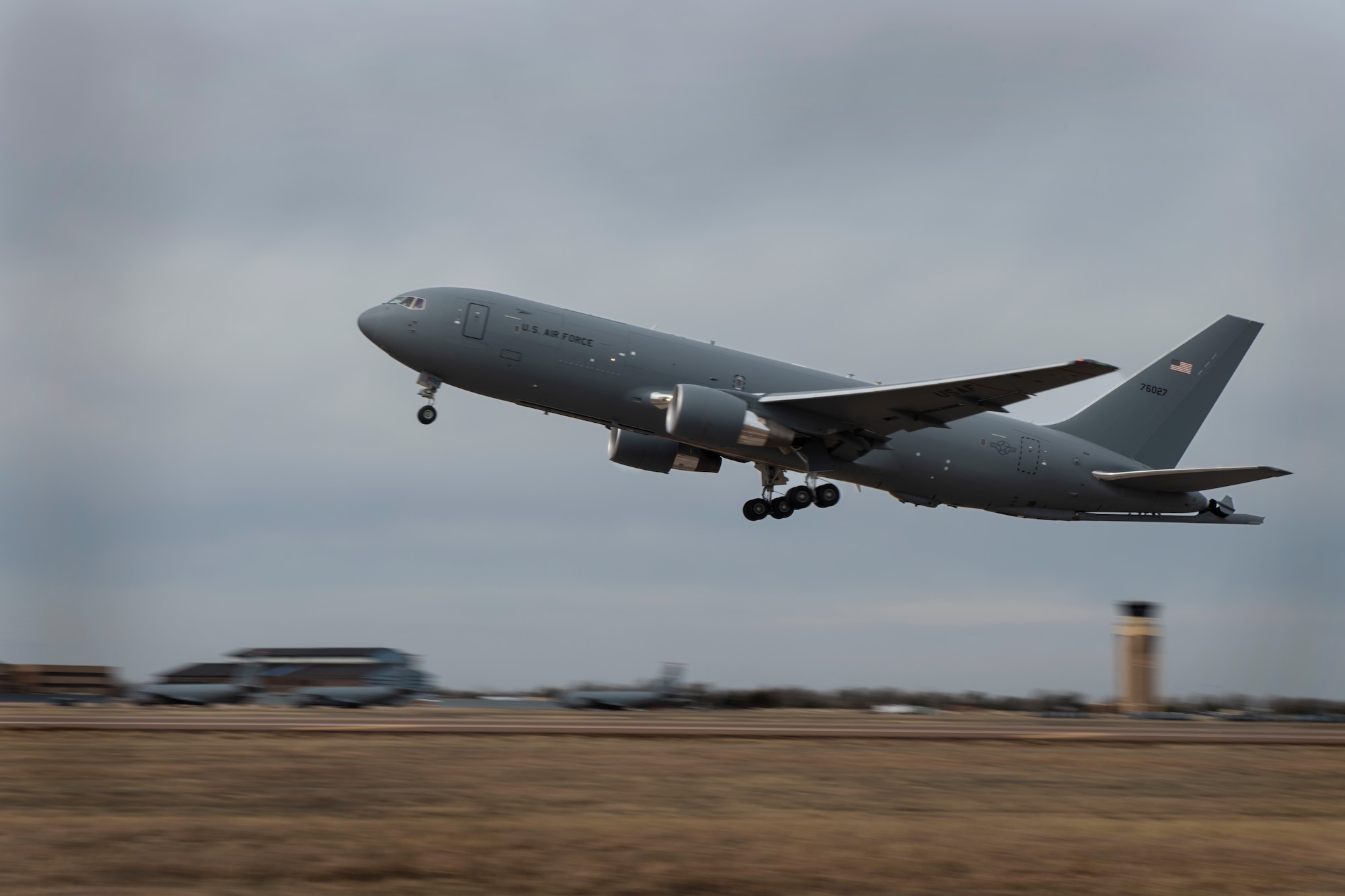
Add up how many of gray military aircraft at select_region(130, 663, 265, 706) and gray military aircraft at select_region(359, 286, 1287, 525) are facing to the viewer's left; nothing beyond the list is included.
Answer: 2

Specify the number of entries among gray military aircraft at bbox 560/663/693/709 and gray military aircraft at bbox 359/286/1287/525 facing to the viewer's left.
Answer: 2

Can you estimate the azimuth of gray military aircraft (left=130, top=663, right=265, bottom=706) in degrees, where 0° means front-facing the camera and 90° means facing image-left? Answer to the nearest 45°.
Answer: approximately 90°

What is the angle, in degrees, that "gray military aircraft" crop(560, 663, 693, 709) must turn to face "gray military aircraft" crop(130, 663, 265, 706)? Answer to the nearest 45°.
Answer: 0° — it already faces it

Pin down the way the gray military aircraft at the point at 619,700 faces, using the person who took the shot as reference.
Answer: facing to the left of the viewer

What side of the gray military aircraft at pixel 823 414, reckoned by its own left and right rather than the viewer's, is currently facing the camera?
left
